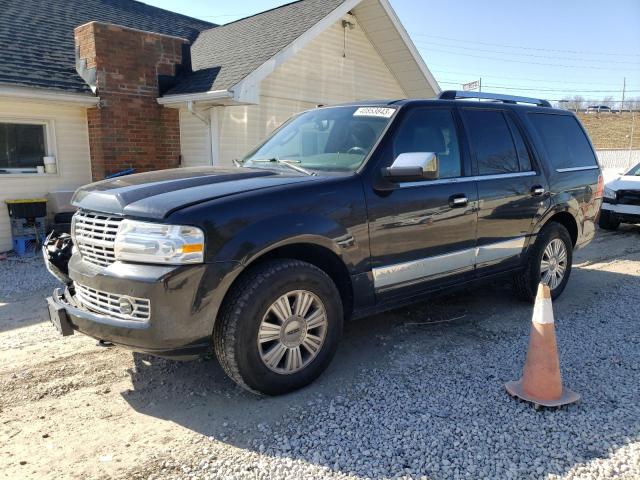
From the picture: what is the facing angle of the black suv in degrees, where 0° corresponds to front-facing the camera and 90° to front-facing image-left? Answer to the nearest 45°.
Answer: approximately 45°

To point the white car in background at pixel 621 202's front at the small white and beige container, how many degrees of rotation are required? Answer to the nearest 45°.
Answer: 0° — it already faces it

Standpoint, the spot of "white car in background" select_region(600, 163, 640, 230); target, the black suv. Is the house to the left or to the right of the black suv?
right

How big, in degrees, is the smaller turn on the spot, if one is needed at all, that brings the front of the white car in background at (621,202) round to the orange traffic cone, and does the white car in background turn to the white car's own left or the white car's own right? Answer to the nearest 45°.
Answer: approximately 45° to the white car's own left

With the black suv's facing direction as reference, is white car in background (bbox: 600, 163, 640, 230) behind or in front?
behind

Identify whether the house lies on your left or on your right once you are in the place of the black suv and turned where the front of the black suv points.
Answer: on your right
